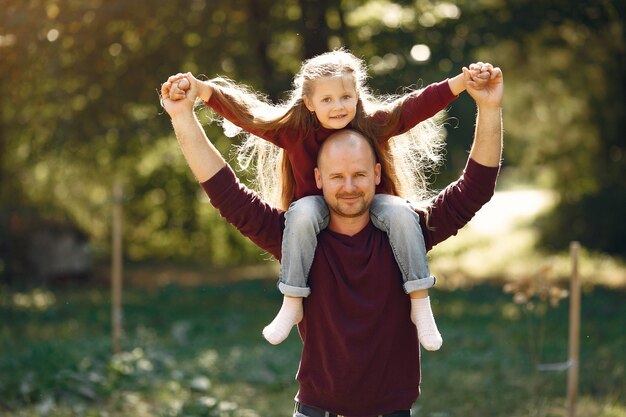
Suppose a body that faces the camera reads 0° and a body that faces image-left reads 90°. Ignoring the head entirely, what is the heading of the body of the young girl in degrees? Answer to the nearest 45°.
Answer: approximately 0°

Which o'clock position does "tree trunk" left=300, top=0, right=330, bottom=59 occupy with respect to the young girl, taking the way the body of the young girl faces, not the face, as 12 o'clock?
The tree trunk is roughly at 6 o'clock from the young girl.

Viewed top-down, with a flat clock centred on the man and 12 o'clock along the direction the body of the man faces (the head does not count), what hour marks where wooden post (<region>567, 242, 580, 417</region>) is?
The wooden post is roughly at 7 o'clock from the man.

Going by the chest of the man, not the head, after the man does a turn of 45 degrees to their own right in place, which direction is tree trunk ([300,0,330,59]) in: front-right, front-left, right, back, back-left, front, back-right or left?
back-right

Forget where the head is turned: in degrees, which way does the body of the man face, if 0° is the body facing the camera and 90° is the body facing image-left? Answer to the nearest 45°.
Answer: approximately 0°

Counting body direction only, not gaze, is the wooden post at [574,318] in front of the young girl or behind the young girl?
behind
